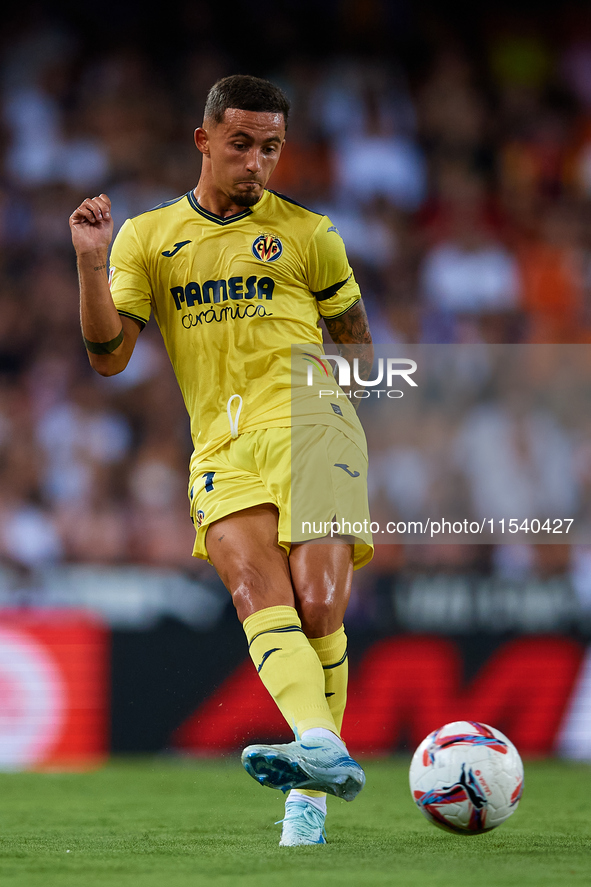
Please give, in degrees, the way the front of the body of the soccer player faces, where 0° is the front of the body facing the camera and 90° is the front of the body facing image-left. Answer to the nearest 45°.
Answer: approximately 0°

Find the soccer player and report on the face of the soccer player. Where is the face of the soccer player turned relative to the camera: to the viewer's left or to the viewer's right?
to the viewer's right
